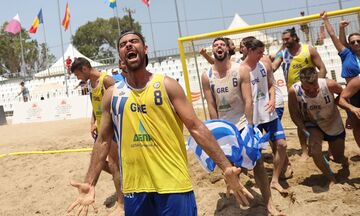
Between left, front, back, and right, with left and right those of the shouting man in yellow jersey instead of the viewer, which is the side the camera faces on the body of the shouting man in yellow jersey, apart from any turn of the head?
front

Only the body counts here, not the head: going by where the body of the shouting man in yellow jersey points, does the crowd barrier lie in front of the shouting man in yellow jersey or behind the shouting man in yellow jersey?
behind

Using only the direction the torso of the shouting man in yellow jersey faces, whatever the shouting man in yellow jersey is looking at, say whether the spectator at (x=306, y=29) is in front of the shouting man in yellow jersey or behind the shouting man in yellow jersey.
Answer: behind

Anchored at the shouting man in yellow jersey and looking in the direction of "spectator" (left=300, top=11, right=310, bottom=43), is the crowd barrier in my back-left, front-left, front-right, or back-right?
front-left
